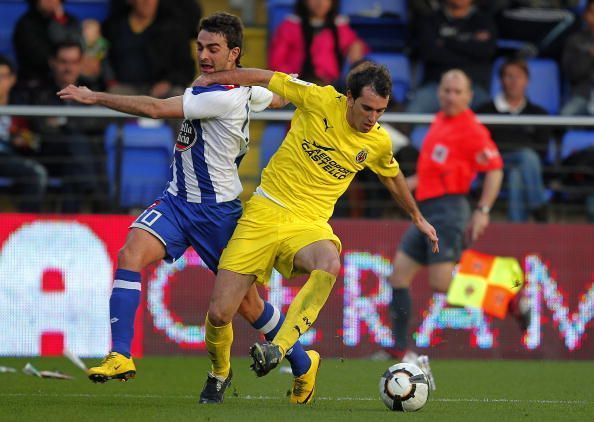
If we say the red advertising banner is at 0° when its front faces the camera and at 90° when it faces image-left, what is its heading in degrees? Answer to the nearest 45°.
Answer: approximately 0°

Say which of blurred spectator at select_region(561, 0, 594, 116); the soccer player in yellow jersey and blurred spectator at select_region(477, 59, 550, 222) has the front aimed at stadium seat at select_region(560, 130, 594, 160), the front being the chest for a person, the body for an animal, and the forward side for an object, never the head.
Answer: blurred spectator at select_region(561, 0, 594, 116)

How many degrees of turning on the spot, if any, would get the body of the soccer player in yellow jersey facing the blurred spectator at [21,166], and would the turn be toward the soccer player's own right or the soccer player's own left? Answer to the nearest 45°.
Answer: approximately 180°

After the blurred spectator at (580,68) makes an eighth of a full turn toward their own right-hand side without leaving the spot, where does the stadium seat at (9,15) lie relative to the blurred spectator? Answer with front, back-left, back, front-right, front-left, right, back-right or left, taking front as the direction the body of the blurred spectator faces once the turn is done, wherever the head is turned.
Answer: front-right
